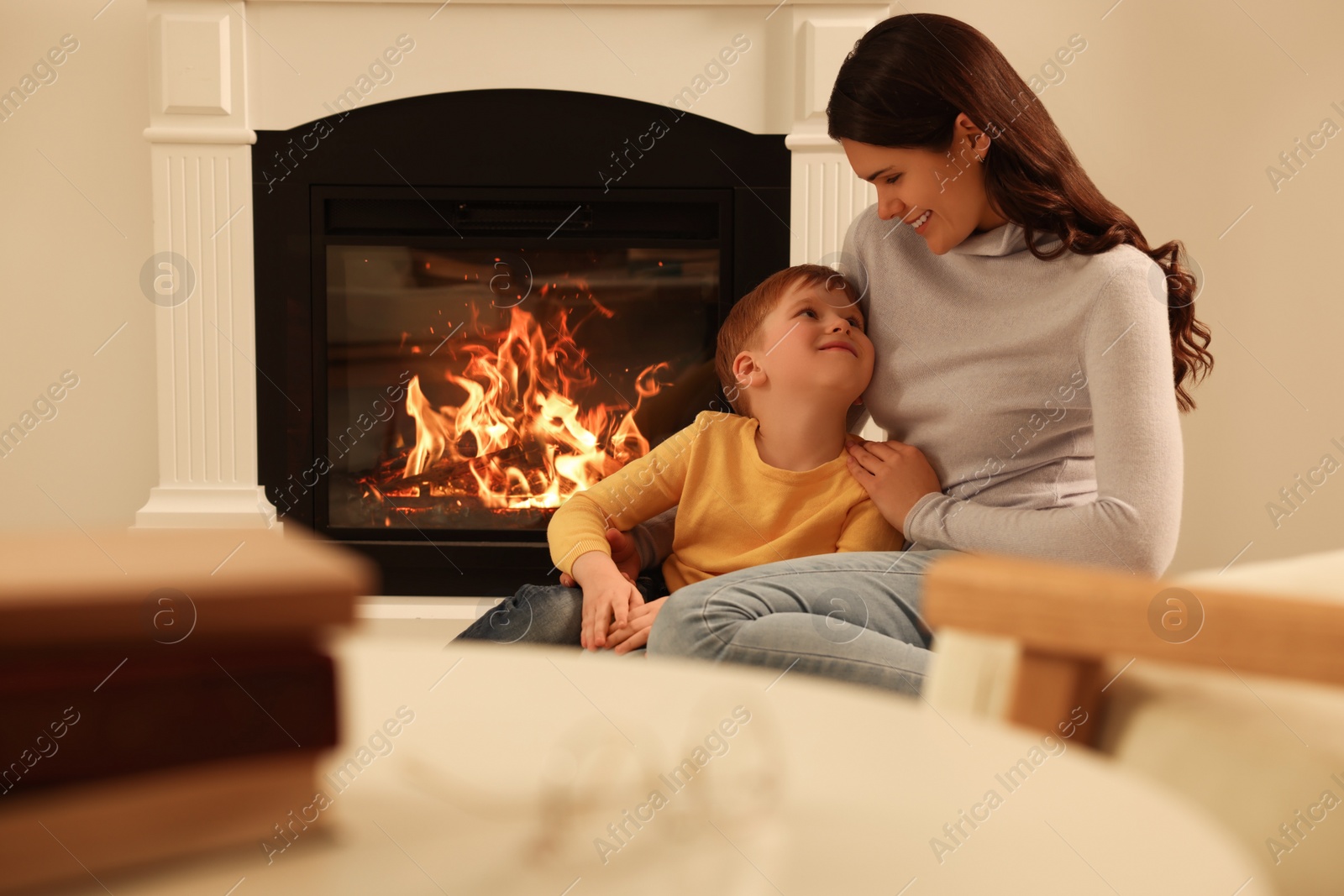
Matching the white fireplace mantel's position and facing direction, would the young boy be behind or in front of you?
in front

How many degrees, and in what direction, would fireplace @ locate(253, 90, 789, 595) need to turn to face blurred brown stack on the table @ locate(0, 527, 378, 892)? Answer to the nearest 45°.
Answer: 0° — it already faces it

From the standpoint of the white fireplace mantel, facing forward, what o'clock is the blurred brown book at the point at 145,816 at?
The blurred brown book is roughly at 12 o'clock from the white fireplace mantel.

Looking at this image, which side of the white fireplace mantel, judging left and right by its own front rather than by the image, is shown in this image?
front

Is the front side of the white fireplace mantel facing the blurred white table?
yes

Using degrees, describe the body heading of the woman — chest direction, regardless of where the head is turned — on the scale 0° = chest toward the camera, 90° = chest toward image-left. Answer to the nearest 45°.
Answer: approximately 45°

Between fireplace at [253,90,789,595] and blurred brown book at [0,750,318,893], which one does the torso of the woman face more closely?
the blurred brown book

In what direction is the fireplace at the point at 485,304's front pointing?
toward the camera
